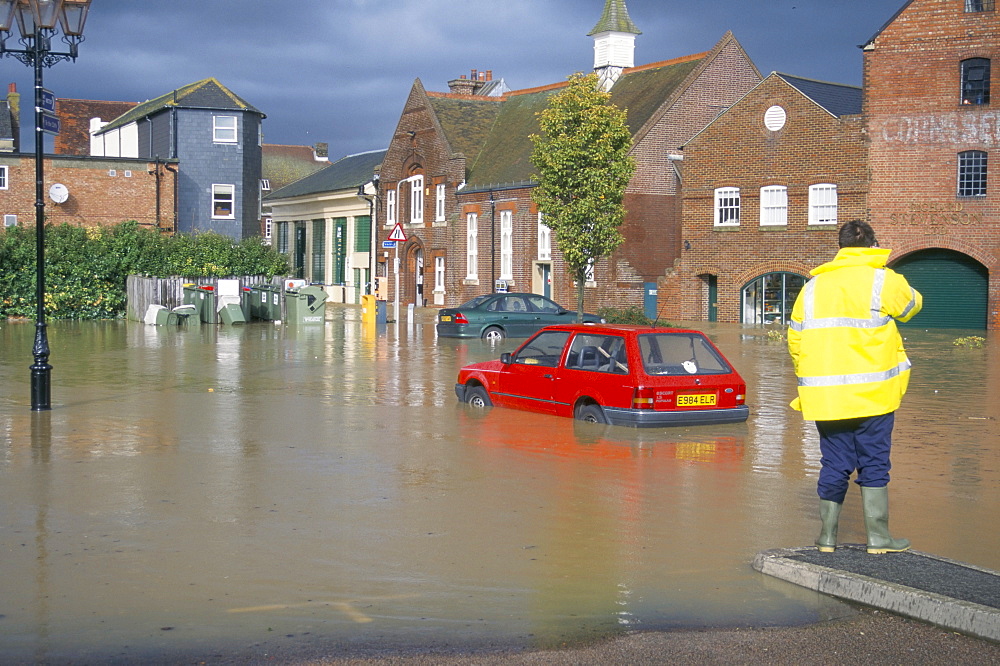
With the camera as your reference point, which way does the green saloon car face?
facing away from the viewer and to the right of the viewer

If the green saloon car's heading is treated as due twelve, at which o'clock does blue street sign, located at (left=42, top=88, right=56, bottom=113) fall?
The blue street sign is roughly at 5 o'clock from the green saloon car.

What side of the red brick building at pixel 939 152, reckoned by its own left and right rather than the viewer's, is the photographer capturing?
front

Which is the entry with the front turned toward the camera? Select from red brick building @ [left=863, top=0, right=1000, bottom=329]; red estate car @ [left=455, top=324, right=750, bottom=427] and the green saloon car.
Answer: the red brick building

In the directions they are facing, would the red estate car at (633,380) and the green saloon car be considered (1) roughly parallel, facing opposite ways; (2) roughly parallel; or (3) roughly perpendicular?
roughly perpendicular

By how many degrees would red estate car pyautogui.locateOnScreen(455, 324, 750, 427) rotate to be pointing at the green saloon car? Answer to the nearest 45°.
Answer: approximately 45° to its right

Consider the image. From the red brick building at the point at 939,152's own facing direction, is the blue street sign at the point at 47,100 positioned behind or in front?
in front

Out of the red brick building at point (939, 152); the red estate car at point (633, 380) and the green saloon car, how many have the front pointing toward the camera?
1

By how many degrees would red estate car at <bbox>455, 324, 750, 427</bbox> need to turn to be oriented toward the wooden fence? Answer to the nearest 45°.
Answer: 0° — it already faces it

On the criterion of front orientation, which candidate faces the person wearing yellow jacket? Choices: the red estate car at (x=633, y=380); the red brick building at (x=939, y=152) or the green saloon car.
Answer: the red brick building

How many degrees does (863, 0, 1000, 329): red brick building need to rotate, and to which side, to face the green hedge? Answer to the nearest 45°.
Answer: approximately 90° to its right

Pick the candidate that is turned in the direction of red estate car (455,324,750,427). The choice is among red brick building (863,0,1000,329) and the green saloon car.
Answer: the red brick building

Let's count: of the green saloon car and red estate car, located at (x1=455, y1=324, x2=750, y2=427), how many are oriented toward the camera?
0

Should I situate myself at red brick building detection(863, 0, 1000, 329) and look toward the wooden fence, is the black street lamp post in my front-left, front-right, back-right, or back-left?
front-left

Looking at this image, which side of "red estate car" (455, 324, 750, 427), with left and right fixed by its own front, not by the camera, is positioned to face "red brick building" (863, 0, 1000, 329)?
right

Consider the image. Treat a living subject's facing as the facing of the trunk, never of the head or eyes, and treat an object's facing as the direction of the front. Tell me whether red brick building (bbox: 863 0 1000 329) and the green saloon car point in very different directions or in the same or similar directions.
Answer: very different directions
